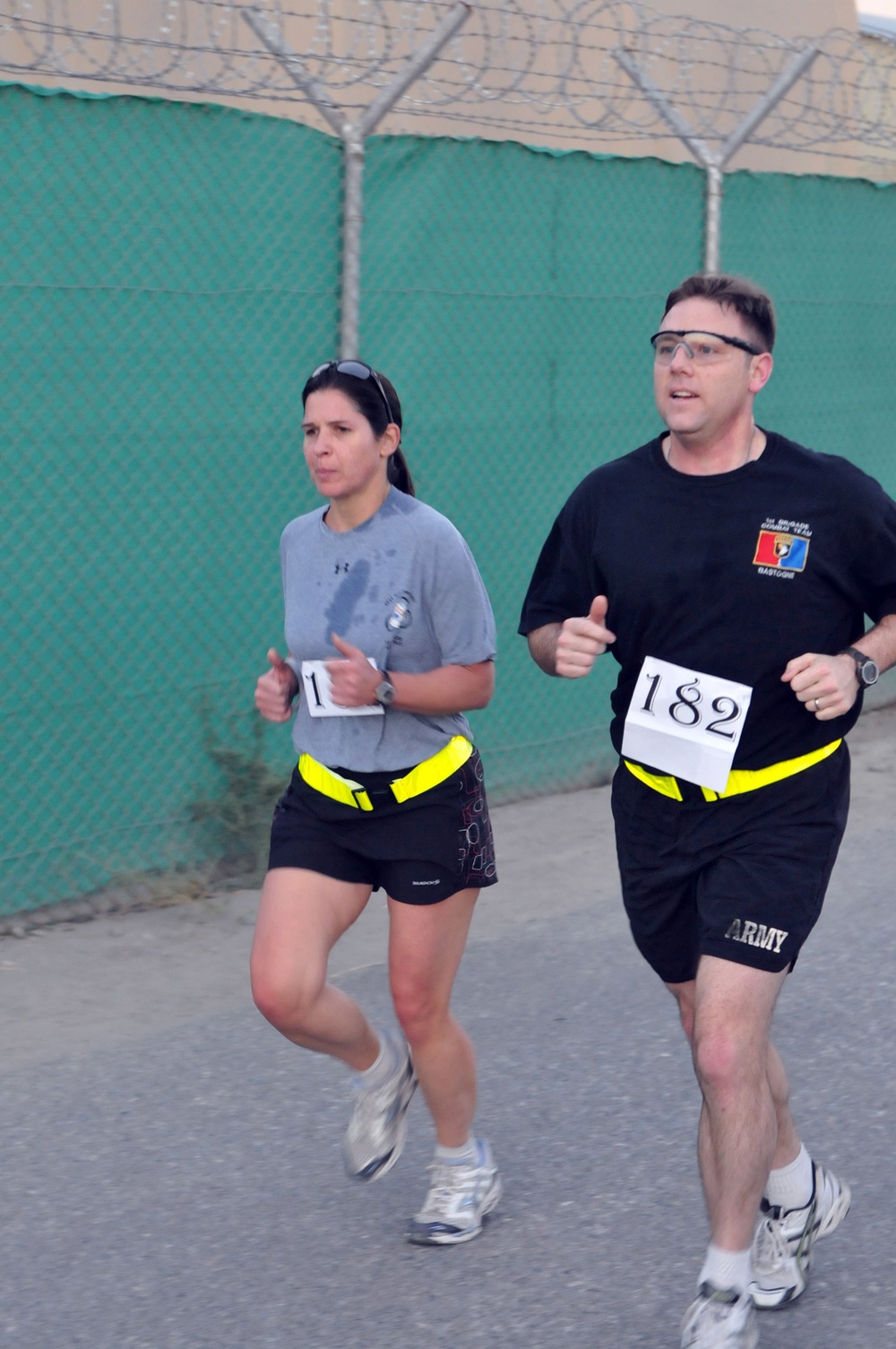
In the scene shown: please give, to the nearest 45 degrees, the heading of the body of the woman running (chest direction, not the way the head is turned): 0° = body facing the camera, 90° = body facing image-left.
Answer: approximately 45°

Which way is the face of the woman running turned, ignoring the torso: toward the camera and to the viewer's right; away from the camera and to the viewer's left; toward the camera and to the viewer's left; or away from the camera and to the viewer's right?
toward the camera and to the viewer's left

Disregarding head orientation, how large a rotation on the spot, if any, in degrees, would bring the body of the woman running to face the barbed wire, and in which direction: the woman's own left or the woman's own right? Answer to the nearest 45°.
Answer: approximately 135° to the woman's own right

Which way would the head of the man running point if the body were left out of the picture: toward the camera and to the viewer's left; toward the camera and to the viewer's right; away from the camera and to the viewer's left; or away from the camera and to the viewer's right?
toward the camera and to the viewer's left

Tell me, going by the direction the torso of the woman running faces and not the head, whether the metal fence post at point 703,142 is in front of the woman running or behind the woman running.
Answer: behind

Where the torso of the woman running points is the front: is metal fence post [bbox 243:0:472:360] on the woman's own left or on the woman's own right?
on the woman's own right
